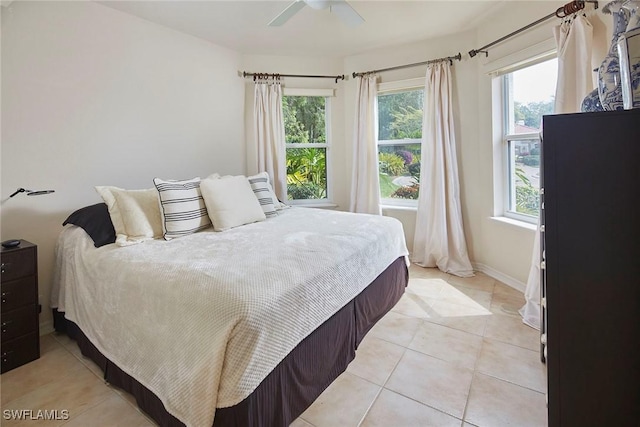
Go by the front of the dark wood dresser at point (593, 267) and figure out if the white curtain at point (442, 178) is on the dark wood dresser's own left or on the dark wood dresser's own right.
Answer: on the dark wood dresser's own right

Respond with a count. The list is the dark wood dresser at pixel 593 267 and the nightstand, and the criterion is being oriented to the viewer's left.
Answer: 1

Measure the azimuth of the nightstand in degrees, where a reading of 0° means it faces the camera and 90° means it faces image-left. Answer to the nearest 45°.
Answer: approximately 315°

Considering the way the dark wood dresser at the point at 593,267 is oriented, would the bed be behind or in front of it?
in front

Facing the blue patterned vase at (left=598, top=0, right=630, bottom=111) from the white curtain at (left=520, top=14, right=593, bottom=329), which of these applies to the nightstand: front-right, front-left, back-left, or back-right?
front-right

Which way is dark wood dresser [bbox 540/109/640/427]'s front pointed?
to the viewer's left
